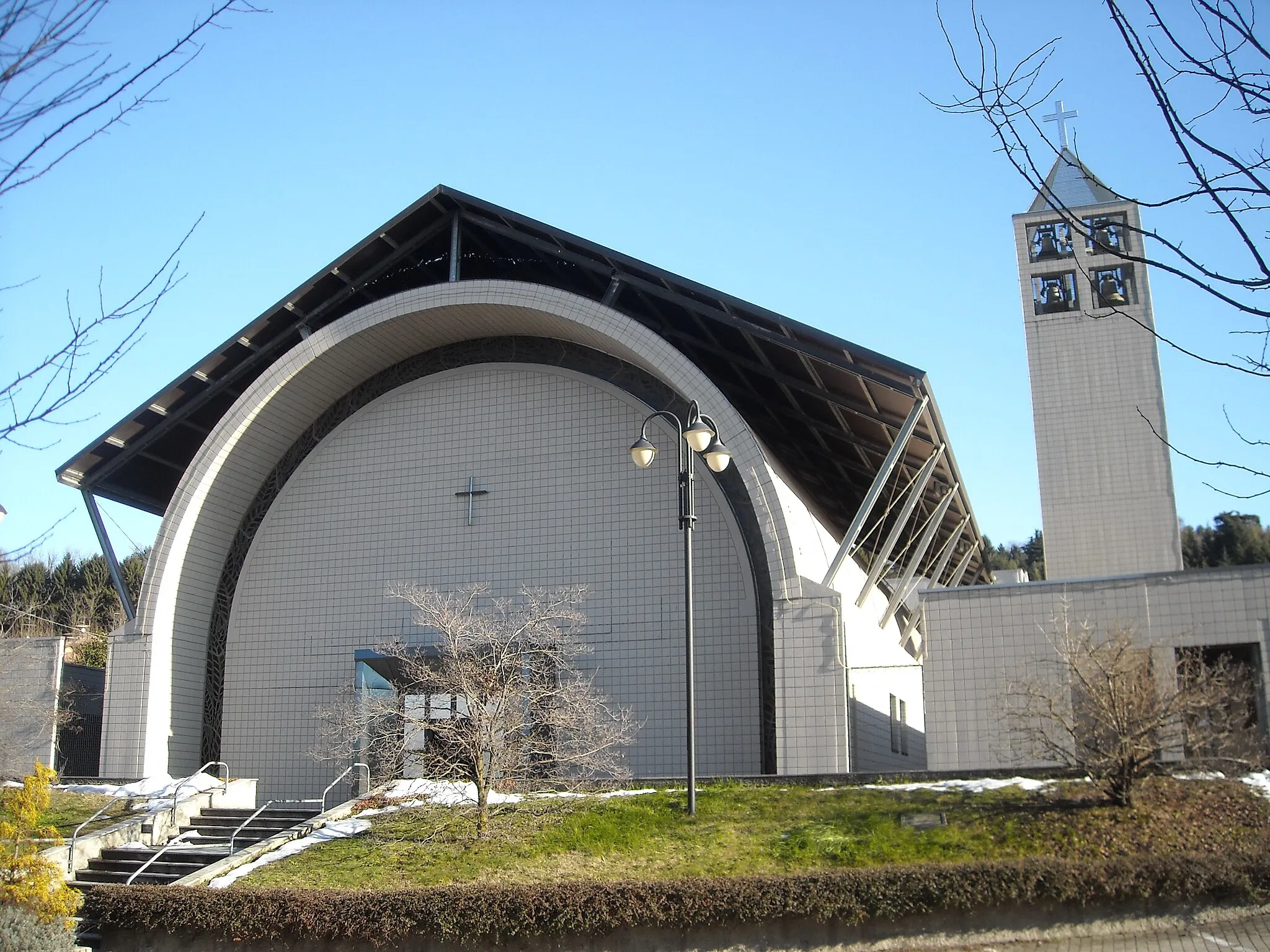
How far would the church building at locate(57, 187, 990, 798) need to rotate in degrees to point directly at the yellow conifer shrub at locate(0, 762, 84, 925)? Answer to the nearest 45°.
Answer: approximately 45° to its right

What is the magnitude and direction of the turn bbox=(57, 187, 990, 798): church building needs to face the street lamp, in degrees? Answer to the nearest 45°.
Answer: approximately 45° to its left

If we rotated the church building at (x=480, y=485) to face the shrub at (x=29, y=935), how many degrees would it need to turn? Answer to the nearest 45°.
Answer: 0° — it already faces it

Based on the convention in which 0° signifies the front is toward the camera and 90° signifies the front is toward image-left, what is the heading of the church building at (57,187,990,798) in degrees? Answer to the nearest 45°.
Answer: approximately 0°

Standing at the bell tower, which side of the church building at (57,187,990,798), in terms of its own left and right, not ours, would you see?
left

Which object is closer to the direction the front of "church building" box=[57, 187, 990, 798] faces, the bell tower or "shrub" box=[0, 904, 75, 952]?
the shrub

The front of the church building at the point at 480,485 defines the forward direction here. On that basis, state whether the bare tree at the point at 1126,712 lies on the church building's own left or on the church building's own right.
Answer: on the church building's own left

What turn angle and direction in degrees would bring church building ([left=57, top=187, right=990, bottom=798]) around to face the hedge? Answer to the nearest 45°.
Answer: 0° — it already faces it
